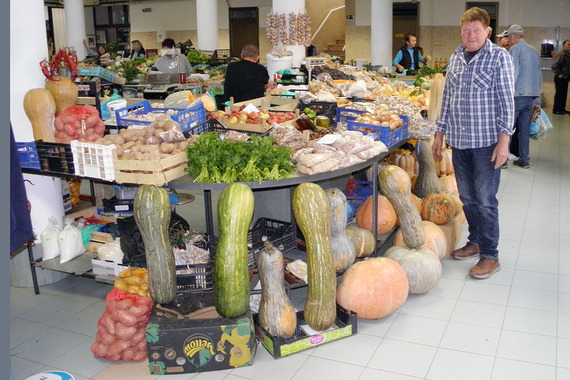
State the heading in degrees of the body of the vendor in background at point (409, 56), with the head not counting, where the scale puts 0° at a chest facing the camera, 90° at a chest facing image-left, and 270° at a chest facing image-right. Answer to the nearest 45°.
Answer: approximately 315°

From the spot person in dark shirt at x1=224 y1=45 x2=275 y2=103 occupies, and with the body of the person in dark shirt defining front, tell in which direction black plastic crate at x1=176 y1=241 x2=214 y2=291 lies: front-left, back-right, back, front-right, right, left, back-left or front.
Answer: back-right

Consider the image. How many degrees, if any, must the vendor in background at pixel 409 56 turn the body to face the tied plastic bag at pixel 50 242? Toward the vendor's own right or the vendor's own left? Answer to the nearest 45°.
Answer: approximately 45° to the vendor's own right

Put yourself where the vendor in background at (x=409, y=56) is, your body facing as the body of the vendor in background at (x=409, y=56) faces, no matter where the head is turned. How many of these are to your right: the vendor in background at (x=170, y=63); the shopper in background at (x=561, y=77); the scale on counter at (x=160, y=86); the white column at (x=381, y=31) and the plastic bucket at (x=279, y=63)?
3

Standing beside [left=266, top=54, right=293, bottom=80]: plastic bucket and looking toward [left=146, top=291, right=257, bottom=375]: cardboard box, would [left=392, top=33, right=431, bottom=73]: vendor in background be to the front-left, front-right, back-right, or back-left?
back-left

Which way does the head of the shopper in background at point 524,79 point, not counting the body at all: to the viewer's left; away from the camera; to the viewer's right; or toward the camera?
to the viewer's left

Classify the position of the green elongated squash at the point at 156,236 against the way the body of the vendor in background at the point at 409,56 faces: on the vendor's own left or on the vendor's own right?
on the vendor's own right

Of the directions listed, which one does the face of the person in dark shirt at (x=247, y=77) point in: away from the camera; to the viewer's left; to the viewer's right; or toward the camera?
away from the camera

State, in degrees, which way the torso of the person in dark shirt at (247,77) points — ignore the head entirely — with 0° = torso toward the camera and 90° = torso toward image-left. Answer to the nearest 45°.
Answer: approximately 225°

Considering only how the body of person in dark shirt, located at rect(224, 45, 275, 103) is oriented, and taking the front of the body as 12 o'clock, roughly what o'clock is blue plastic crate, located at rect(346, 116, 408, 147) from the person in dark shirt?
The blue plastic crate is roughly at 4 o'clock from the person in dark shirt.

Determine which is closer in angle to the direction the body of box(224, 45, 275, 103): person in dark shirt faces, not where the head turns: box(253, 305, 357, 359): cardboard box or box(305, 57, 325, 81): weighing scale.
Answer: the weighing scale

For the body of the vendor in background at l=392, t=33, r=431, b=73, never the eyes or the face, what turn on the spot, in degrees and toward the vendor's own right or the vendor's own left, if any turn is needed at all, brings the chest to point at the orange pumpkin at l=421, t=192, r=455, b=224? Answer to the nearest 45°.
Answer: approximately 45° to the vendor's own right
